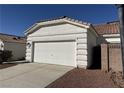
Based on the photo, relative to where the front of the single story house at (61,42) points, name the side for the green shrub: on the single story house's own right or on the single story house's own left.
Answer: on the single story house's own right

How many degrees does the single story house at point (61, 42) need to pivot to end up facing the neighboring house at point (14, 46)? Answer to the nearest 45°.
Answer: approximately 90° to its right

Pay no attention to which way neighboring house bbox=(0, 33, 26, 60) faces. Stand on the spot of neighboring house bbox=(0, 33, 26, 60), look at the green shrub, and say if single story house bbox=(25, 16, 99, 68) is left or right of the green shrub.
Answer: left

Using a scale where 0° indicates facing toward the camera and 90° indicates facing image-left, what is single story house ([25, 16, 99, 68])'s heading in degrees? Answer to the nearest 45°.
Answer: approximately 45°
